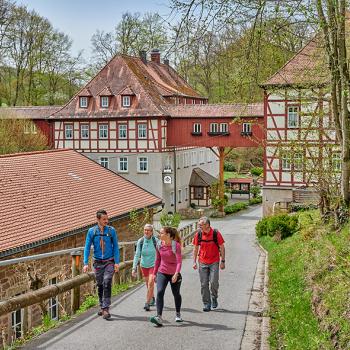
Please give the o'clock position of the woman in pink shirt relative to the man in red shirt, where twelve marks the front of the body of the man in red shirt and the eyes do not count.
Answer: The woman in pink shirt is roughly at 1 o'clock from the man in red shirt.

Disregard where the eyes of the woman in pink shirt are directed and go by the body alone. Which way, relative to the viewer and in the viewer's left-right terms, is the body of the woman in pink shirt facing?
facing the viewer and to the left of the viewer

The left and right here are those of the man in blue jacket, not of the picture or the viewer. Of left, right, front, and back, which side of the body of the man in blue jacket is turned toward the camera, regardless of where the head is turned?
front

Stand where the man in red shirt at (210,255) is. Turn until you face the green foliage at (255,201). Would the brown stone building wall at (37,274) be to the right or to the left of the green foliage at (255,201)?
left

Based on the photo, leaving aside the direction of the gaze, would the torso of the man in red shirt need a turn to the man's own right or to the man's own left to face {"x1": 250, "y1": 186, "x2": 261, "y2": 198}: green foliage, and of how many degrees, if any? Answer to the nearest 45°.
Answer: approximately 180°

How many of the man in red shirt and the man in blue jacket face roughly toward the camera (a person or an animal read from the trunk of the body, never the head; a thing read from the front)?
2

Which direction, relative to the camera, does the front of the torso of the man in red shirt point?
toward the camera

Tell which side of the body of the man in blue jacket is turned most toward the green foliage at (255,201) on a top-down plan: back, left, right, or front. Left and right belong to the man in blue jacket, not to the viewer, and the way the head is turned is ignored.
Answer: back

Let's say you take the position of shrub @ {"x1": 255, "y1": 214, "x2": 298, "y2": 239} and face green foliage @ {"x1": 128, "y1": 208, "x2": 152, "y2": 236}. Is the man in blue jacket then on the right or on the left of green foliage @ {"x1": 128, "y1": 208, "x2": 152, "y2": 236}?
left

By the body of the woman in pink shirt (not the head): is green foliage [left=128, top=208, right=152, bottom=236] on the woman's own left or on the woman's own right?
on the woman's own right

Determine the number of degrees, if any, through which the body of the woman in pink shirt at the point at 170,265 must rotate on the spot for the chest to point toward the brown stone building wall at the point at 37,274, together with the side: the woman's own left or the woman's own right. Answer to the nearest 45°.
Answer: approximately 90° to the woman's own right

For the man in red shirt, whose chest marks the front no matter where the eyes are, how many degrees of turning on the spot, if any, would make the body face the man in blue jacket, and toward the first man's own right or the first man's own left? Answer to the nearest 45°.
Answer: approximately 45° to the first man's own right
